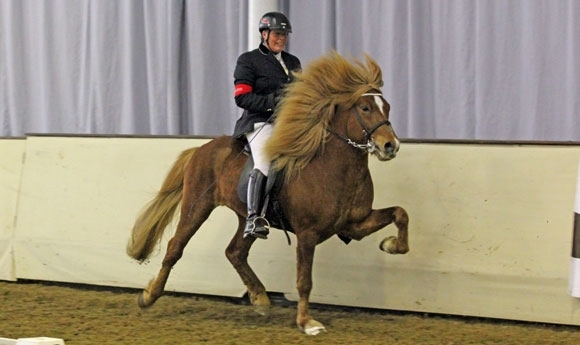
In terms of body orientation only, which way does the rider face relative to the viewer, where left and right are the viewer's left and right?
facing the viewer and to the right of the viewer

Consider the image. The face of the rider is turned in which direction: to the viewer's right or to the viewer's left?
to the viewer's right
